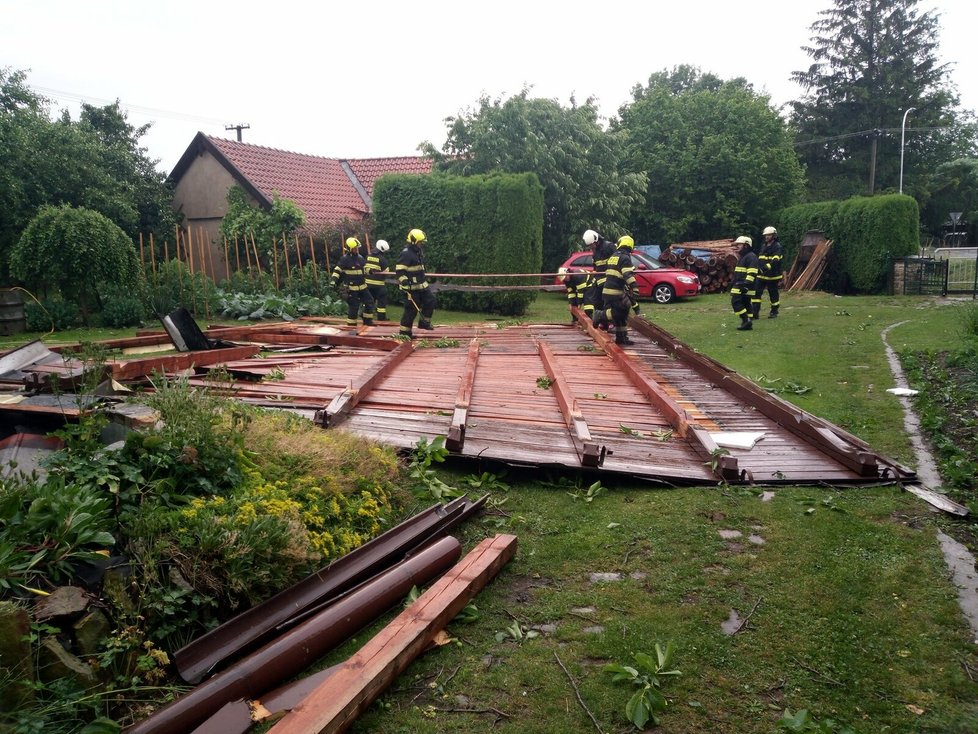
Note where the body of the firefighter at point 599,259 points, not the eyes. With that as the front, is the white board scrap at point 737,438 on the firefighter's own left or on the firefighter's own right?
on the firefighter's own left

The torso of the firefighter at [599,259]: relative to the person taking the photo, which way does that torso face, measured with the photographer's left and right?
facing to the left of the viewer

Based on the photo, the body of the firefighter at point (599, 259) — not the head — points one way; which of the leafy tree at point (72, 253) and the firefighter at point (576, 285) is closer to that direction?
the leafy tree

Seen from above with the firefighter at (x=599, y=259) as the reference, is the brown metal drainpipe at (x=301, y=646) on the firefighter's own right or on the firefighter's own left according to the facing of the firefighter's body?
on the firefighter's own left

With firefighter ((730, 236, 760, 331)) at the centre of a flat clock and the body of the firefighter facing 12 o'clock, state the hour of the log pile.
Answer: The log pile is roughly at 3 o'clock from the firefighter.

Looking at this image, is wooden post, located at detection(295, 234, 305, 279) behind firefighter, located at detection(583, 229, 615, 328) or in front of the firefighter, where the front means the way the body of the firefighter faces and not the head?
in front
